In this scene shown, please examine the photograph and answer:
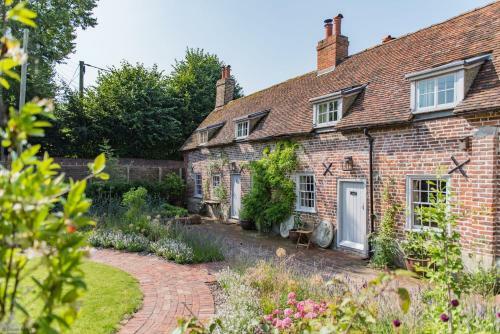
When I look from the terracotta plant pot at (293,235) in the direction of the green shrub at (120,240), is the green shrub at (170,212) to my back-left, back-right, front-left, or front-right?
front-right

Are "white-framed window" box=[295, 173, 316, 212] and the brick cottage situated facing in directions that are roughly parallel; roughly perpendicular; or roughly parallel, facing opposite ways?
roughly parallel

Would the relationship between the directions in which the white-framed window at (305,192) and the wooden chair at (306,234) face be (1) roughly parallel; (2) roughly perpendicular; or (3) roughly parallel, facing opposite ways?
roughly parallel

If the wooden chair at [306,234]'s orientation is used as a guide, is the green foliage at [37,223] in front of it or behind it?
in front

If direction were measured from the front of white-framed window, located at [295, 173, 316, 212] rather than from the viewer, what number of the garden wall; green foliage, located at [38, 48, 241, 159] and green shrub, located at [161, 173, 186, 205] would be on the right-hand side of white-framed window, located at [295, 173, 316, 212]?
3

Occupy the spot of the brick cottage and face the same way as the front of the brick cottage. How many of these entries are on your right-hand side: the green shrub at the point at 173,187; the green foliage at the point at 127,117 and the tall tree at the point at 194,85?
3

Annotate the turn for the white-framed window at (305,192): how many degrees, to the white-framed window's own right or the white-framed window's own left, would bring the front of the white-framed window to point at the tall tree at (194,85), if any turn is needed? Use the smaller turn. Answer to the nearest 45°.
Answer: approximately 90° to the white-framed window's own right

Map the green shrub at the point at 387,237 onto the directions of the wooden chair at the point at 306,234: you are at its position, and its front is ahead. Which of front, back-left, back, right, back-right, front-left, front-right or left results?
left

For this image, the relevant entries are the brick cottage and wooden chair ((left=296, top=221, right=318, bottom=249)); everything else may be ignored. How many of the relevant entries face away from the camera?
0

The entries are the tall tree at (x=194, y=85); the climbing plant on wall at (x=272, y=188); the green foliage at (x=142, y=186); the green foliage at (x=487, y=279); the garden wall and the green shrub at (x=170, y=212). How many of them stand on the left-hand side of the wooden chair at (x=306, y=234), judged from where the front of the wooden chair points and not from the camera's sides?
1

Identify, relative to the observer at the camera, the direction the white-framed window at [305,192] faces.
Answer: facing the viewer and to the left of the viewer

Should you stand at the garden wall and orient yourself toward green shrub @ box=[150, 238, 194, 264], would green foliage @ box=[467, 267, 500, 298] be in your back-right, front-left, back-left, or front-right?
front-left

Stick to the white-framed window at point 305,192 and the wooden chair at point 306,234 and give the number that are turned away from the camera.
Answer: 0

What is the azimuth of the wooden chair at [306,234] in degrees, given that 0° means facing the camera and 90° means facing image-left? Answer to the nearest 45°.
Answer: approximately 45°

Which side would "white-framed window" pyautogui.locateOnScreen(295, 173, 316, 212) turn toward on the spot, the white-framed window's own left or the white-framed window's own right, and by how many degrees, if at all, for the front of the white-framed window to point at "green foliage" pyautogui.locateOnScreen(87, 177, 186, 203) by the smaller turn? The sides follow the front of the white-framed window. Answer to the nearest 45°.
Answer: approximately 90° to the white-framed window's own right
